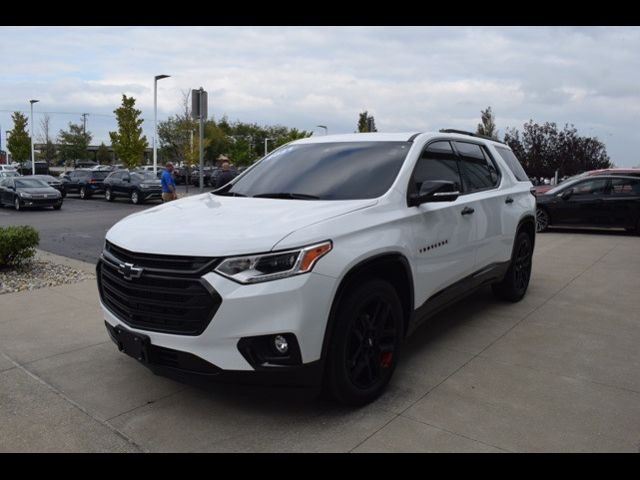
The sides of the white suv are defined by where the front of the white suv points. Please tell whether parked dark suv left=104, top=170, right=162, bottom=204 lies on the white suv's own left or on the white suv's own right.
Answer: on the white suv's own right

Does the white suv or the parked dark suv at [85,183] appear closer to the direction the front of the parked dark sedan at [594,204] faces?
the parked dark suv

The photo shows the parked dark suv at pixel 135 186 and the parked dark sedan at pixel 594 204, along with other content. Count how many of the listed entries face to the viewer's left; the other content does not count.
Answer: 1

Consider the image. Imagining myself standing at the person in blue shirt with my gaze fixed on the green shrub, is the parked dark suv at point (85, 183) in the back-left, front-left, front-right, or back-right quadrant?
back-right

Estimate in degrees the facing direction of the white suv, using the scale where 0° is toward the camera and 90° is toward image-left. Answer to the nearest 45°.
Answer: approximately 45°

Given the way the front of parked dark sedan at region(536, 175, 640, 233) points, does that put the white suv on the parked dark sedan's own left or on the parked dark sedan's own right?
on the parked dark sedan's own left

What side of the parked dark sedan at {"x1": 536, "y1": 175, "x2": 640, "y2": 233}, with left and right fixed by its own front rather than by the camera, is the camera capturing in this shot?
left
